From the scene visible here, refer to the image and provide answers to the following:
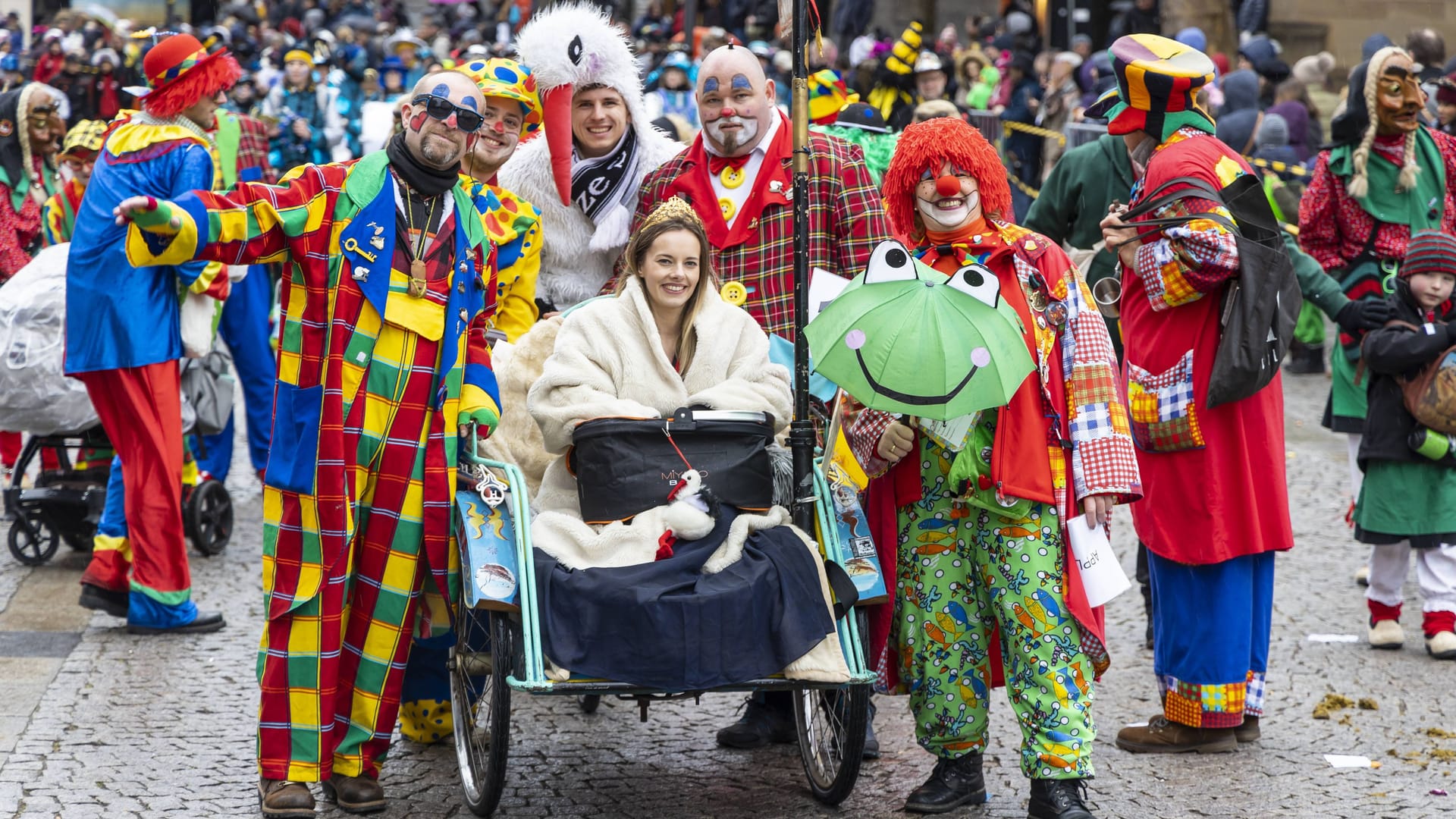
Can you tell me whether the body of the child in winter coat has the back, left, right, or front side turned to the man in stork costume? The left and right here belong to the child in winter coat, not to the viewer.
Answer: right

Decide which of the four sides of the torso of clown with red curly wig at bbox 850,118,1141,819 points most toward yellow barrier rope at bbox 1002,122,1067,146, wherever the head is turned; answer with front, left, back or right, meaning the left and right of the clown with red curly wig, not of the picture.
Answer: back

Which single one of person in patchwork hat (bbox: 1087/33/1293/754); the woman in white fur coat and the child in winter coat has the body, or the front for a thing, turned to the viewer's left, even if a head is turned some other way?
the person in patchwork hat

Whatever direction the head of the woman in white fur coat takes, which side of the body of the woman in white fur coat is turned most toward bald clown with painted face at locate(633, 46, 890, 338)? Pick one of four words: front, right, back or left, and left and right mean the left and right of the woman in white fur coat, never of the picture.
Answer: back

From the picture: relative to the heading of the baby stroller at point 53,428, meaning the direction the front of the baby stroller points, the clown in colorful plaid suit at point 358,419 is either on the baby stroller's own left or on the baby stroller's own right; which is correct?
on the baby stroller's own left

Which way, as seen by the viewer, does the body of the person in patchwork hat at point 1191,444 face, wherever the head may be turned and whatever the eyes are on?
to the viewer's left

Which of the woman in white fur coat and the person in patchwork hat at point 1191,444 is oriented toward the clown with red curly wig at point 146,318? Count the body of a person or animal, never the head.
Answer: the person in patchwork hat

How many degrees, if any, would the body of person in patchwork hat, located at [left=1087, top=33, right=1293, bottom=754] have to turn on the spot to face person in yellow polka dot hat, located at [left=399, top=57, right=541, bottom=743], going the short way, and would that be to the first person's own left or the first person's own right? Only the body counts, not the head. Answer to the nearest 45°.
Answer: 0° — they already face them
